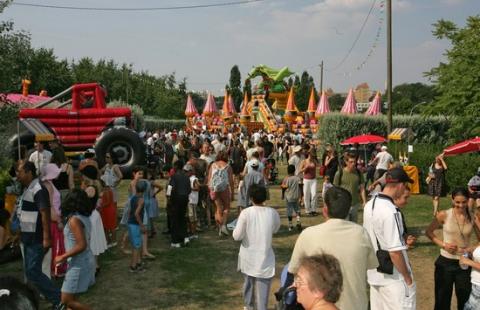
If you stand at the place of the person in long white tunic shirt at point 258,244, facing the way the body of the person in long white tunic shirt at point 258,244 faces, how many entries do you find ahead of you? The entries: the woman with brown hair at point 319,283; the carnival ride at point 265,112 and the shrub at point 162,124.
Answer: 2

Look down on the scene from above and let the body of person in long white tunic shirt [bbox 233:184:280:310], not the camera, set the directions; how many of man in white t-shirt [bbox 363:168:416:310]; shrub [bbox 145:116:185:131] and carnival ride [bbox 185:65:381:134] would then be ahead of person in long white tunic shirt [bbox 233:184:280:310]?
2

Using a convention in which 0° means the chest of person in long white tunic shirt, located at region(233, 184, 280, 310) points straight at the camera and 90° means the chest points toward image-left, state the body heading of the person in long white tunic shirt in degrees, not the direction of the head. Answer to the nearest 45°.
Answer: approximately 180°

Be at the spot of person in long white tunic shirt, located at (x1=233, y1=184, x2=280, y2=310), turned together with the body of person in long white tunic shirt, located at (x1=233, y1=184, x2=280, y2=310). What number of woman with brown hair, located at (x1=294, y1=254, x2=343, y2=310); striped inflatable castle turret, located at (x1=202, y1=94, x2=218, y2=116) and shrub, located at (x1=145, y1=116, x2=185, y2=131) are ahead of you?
2

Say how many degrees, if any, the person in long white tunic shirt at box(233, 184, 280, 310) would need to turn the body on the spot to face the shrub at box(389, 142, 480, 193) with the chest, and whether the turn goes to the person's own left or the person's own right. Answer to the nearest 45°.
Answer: approximately 45° to the person's own right

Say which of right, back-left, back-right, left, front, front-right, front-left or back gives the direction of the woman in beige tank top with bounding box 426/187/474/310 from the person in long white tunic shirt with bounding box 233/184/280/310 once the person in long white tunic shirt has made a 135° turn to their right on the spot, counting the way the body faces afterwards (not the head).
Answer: front-left

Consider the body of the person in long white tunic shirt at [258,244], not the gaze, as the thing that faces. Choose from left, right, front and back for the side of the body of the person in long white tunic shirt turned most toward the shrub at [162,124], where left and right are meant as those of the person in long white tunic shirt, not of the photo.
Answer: front

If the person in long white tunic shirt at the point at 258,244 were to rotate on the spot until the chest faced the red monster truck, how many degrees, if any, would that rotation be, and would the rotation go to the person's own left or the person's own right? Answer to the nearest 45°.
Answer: approximately 45° to the person's own left

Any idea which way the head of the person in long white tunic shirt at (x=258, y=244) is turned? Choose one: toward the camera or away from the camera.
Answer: away from the camera
